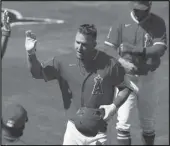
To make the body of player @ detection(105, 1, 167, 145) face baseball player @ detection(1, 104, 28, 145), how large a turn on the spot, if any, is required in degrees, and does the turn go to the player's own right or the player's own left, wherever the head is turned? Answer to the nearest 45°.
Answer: approximately 45° to the player's own right

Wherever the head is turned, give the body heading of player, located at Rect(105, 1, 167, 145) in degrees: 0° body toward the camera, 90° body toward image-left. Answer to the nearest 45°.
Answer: approximately 0°

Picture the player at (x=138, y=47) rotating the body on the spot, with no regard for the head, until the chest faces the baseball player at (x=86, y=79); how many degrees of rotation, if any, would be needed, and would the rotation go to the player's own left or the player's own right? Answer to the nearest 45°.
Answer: approximately 45° to the player's own right
